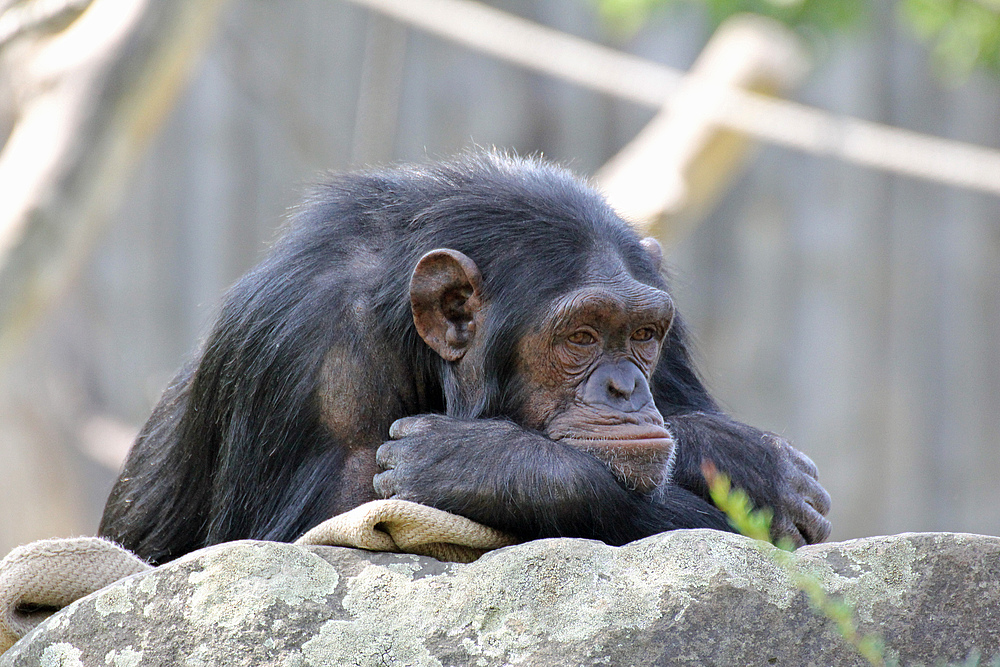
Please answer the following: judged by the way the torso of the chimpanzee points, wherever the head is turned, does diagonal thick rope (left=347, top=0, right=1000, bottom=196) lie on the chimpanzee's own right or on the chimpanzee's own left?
on the chimpanzee's own left

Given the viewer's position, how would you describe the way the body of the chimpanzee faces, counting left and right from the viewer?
facing the viewer and to the right of the viewer
